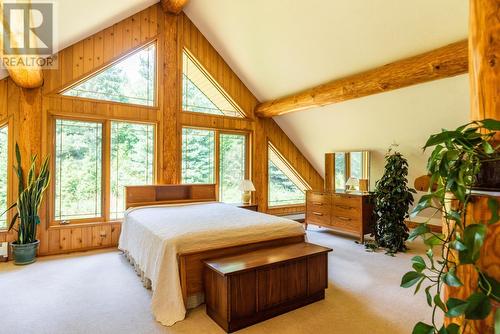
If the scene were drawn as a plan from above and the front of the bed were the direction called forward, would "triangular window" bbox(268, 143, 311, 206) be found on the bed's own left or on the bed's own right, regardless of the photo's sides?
on the bed's own left

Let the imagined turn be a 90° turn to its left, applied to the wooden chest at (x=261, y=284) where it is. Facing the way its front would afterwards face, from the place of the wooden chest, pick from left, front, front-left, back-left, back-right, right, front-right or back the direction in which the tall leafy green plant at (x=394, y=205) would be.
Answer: front

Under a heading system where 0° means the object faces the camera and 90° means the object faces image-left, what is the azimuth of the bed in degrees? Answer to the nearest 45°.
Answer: approximately 315°

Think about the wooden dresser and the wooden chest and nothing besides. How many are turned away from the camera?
0

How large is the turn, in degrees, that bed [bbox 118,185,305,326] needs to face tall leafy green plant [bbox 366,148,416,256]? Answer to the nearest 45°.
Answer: approximately 45° to its left

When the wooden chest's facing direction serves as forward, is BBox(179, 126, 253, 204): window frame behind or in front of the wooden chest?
behind

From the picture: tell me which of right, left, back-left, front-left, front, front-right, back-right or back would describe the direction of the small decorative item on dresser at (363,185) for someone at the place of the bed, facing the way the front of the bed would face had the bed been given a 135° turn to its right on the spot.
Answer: back-right

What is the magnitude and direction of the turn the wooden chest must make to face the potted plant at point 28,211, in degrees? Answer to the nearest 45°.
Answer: approximately 135° to its right

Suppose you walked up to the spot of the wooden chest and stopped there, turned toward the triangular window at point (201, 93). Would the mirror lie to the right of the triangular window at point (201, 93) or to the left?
right

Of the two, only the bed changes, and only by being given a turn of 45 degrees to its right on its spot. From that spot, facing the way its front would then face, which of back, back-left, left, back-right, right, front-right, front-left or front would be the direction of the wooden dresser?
back-left

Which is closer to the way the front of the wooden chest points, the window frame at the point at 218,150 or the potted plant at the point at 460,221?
the potted plant

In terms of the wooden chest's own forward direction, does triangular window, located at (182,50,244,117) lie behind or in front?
behind

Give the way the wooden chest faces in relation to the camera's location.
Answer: facing the viewer and to the right of the viewer

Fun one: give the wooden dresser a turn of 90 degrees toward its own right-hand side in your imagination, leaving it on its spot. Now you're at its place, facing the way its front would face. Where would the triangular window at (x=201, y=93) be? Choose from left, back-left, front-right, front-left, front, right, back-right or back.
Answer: front-left

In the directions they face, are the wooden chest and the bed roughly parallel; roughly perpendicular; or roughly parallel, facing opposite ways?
roughly parallel

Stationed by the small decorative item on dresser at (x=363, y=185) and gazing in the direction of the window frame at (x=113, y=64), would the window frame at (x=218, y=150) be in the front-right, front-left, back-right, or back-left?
front-right

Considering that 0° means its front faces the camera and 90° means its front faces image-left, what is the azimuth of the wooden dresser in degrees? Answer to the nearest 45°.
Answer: approximately 45°

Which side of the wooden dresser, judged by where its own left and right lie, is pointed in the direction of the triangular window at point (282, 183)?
right
